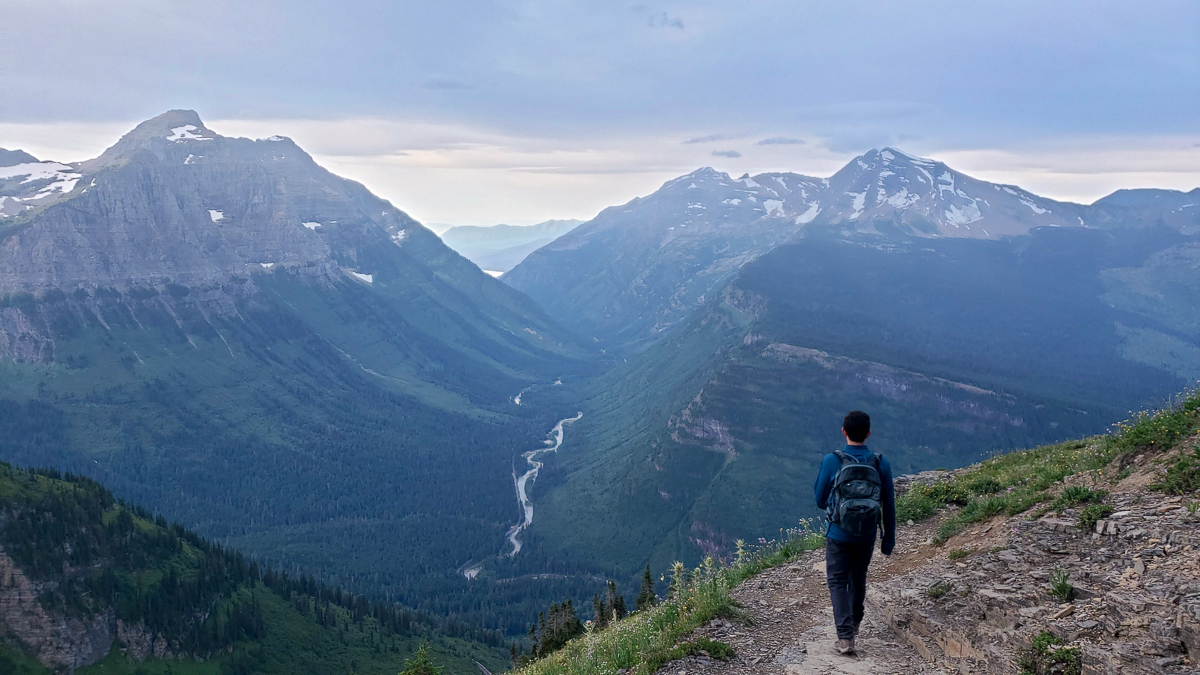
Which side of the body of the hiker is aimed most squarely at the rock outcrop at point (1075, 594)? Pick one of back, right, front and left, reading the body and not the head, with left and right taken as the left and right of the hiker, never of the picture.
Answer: right

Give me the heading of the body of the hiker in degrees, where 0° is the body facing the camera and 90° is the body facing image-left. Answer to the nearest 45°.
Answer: approximately 180°

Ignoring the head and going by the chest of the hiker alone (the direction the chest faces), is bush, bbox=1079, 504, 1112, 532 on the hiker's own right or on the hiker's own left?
on the hiker's own right
